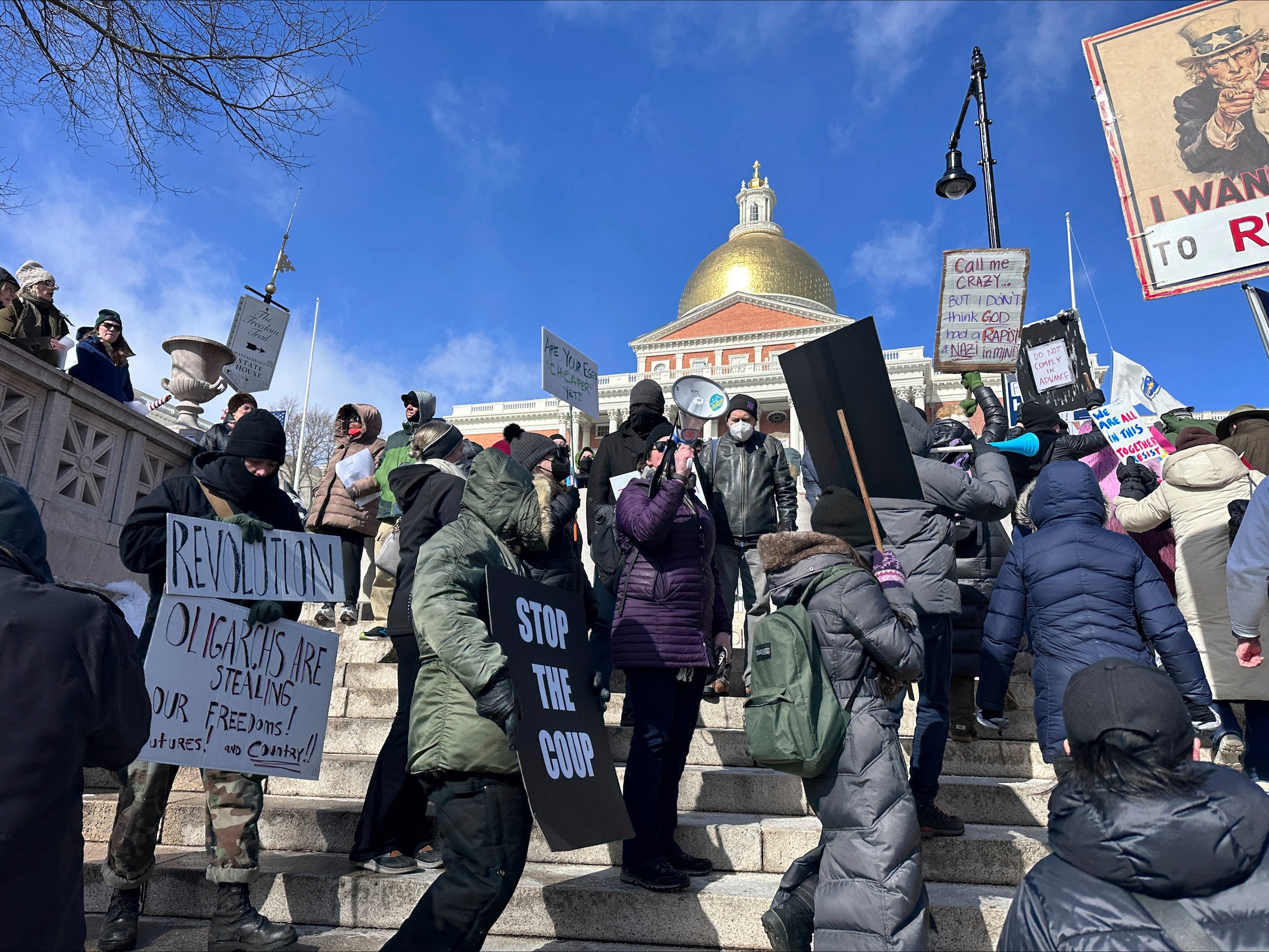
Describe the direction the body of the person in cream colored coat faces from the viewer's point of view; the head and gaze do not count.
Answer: away from the camera

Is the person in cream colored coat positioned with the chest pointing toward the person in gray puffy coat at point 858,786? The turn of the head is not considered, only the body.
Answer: no

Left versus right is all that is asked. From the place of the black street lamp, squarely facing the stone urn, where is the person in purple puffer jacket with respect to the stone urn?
left

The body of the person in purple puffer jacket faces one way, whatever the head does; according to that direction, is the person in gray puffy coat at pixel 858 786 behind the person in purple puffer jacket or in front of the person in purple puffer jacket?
in front

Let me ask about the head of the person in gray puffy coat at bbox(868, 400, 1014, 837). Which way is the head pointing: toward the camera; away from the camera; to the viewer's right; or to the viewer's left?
away from the camera

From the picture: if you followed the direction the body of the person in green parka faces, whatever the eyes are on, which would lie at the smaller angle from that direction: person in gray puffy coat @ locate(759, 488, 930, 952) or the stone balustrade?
the person in gray puffy coat

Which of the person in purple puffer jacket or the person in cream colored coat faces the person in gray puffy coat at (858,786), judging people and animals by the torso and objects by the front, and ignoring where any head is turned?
the person in purple puffer jacket

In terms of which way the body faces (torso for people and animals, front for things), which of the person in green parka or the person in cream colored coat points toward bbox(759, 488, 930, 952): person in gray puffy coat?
the person in green parka

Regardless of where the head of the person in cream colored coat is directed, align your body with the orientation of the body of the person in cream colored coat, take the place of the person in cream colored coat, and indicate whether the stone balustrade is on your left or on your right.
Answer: on your left

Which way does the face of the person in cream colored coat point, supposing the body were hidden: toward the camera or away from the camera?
away from the camera

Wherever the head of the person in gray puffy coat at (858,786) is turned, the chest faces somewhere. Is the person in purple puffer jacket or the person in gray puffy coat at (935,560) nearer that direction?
the person in gray puffy coat

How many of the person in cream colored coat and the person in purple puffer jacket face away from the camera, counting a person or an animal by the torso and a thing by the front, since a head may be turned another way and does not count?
1
